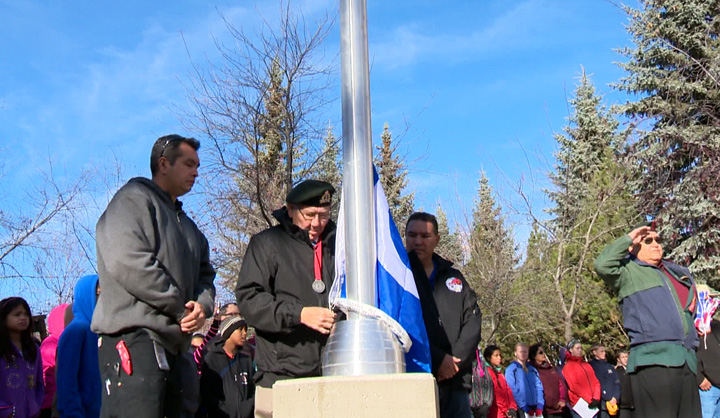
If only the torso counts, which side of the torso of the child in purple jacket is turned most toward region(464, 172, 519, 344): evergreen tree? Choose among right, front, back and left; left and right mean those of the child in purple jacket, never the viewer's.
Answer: left

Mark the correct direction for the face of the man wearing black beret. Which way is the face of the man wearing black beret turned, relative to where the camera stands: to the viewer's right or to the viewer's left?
to the viewer's right

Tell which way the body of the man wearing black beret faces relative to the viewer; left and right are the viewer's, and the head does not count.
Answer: facing the viewer and to the right of the viewer

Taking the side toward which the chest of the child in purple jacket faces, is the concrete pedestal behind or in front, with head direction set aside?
in front

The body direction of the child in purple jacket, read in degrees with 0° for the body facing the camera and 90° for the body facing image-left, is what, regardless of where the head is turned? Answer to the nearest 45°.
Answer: approximately 315°

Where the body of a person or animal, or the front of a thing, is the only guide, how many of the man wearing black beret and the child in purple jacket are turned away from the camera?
0

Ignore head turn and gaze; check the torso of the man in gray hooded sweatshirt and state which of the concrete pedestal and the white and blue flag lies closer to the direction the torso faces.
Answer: the concrete pedestal

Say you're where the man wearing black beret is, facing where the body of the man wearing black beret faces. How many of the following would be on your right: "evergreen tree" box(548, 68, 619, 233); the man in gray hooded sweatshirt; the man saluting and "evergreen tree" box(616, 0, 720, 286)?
1

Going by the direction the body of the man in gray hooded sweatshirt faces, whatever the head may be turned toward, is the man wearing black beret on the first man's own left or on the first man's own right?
on the first man's own left

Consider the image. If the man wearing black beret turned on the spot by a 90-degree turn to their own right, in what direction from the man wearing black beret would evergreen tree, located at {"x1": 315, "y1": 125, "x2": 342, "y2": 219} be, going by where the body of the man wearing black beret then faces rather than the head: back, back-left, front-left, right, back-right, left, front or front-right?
back-right

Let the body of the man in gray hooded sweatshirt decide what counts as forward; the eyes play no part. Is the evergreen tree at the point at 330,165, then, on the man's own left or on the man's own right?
on the man's own left

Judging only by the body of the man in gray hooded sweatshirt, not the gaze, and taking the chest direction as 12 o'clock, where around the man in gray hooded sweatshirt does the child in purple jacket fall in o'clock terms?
The child in purple jacket is roughly at 7 o'clock from the man in gray hooded sweatshirt.
